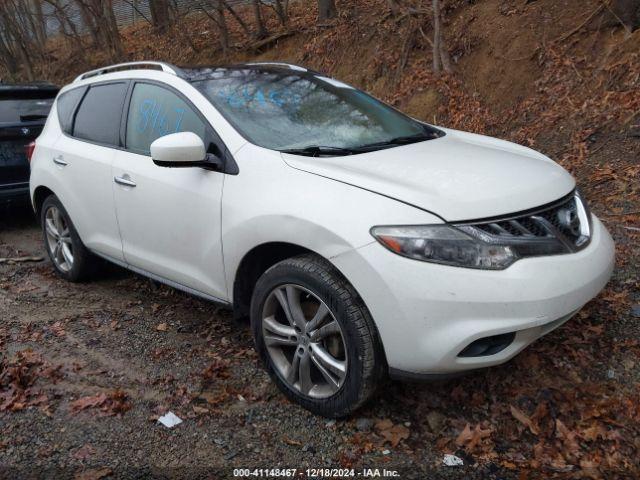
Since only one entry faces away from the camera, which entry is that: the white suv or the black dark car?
the black dark car

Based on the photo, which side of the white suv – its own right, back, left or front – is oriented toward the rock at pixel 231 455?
right

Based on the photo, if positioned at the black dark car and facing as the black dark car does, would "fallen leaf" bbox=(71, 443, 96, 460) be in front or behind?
behind

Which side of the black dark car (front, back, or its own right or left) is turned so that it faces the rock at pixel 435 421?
back

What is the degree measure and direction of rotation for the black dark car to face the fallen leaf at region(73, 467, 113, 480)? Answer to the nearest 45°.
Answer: approximately 180°

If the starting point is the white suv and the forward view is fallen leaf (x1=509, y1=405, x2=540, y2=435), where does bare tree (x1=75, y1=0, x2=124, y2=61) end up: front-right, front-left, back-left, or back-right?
back-left

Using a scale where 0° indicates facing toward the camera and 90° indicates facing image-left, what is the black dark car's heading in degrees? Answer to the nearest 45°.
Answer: approximately 180°

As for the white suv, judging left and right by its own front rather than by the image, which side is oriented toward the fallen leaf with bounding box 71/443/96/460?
right

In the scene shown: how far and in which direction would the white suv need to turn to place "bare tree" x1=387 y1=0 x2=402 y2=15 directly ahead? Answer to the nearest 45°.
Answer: approximately 135° to its left

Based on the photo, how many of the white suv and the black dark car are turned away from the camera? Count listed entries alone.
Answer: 1

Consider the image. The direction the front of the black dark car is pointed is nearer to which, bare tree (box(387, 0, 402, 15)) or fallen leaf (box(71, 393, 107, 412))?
the bare tree

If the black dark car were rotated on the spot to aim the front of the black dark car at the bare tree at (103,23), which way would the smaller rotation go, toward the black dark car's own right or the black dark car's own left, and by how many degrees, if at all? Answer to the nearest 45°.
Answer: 0° — it already faces it
